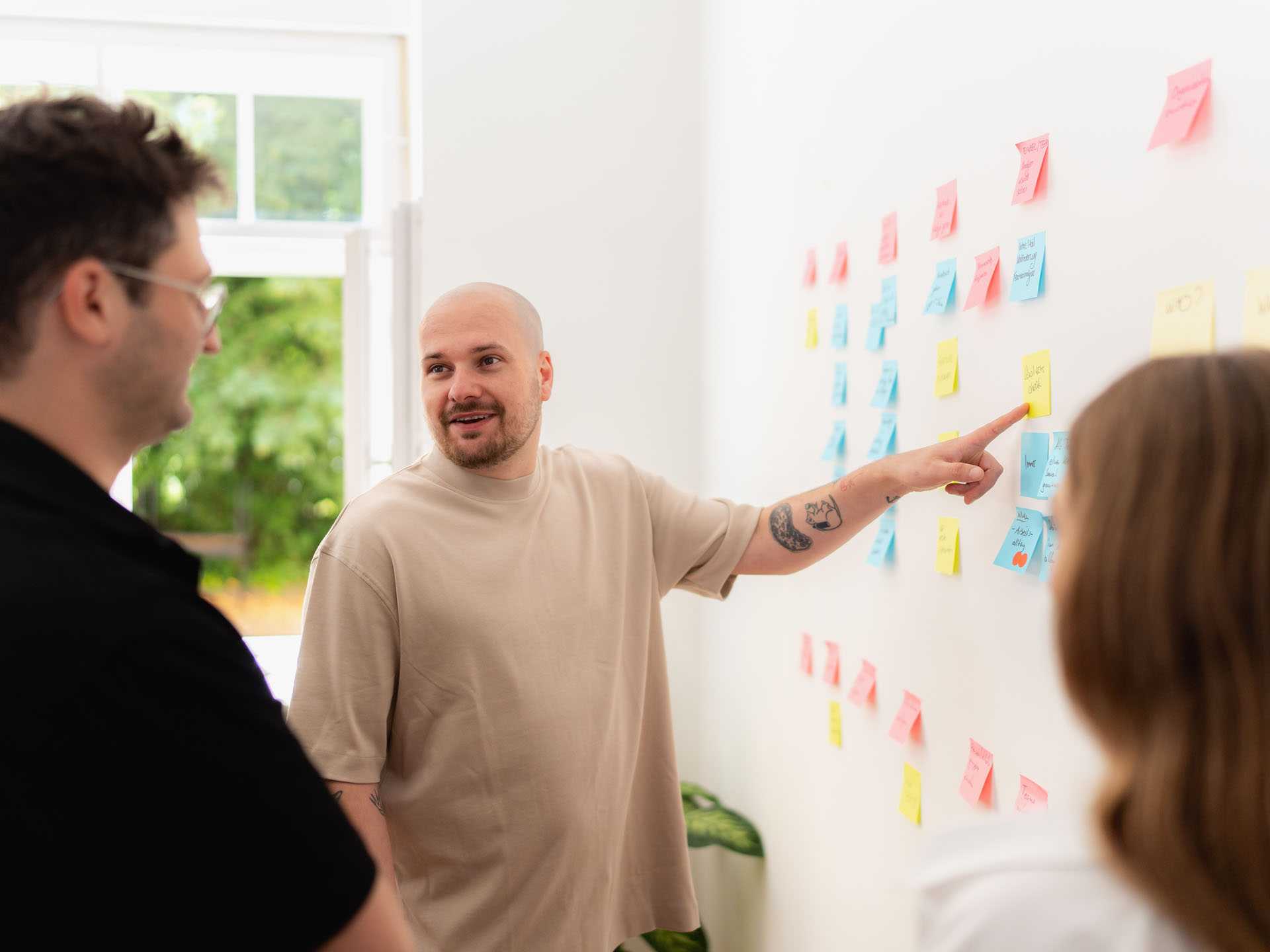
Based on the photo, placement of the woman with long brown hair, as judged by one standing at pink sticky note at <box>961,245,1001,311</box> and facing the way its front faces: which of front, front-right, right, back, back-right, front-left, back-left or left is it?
front-left

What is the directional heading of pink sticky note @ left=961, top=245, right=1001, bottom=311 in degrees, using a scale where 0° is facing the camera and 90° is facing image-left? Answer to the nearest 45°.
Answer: approximately 45°

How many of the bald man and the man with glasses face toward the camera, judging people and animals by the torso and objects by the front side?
1

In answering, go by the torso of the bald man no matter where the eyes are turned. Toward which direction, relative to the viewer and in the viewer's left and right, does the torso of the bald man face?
facing the viewer

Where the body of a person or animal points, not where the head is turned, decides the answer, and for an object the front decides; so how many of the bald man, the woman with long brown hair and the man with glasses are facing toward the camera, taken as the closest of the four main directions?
1

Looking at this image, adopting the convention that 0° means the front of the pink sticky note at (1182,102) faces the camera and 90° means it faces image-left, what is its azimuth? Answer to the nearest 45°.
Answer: approximately 45°

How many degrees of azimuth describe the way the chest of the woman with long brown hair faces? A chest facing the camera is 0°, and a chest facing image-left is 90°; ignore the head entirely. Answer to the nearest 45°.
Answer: approximately 135°

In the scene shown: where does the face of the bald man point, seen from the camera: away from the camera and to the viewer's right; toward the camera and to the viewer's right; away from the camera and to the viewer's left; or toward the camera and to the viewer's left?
toward the camera and to the viewer's left
